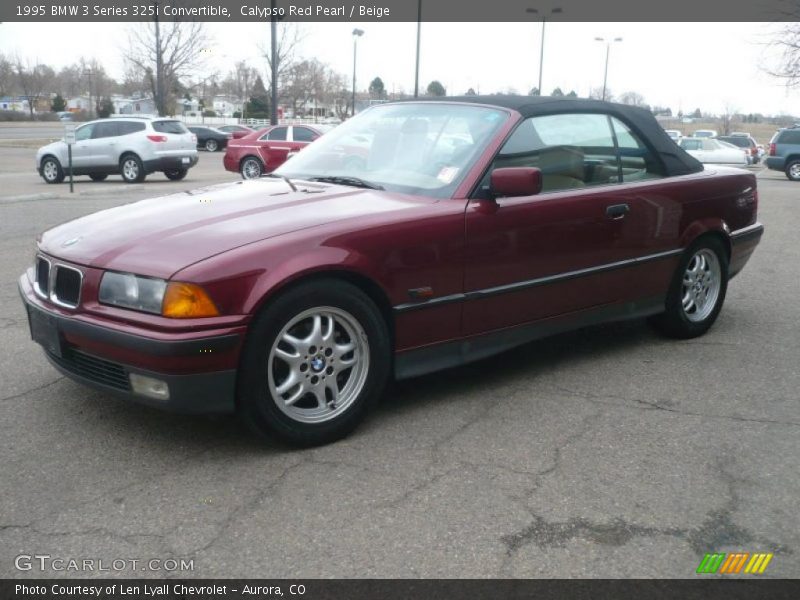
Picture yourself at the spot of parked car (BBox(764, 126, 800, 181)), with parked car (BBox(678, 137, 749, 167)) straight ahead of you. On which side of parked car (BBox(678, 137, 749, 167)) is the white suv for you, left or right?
left

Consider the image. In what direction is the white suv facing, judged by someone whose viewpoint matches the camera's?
facing away from the viewer and to the left of the viewer

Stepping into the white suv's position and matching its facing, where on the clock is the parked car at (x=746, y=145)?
The parked car is roughly at 4 o'clock from the white suv.

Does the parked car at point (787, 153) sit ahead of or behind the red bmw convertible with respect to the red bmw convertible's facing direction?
behind

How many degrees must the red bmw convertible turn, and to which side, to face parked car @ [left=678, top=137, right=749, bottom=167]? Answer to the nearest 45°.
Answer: approximately 180°

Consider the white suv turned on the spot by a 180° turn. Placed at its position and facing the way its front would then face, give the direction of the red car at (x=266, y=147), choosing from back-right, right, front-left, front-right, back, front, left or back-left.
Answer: front-left

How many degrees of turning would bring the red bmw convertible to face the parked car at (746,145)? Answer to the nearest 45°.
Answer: approximately 180°

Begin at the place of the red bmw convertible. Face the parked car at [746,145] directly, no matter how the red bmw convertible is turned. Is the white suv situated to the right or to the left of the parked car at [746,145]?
left

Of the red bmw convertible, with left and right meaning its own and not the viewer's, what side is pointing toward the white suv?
right

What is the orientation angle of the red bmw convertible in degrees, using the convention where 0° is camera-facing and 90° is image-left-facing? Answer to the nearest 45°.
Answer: approximately 45°

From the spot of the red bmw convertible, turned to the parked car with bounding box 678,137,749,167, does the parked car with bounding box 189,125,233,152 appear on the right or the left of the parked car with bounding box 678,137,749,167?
left
